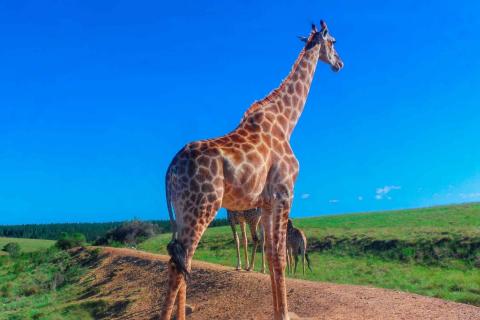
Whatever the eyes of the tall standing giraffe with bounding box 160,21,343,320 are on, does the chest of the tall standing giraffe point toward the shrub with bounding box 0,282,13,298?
no

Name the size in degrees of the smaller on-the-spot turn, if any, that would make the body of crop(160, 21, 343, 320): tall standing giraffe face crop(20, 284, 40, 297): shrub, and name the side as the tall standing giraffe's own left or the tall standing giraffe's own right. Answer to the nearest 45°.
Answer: approximately 135° to the tall standing giraffe's own left

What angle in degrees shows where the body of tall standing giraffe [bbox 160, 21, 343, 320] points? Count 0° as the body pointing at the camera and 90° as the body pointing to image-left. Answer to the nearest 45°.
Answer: approximately 270°
